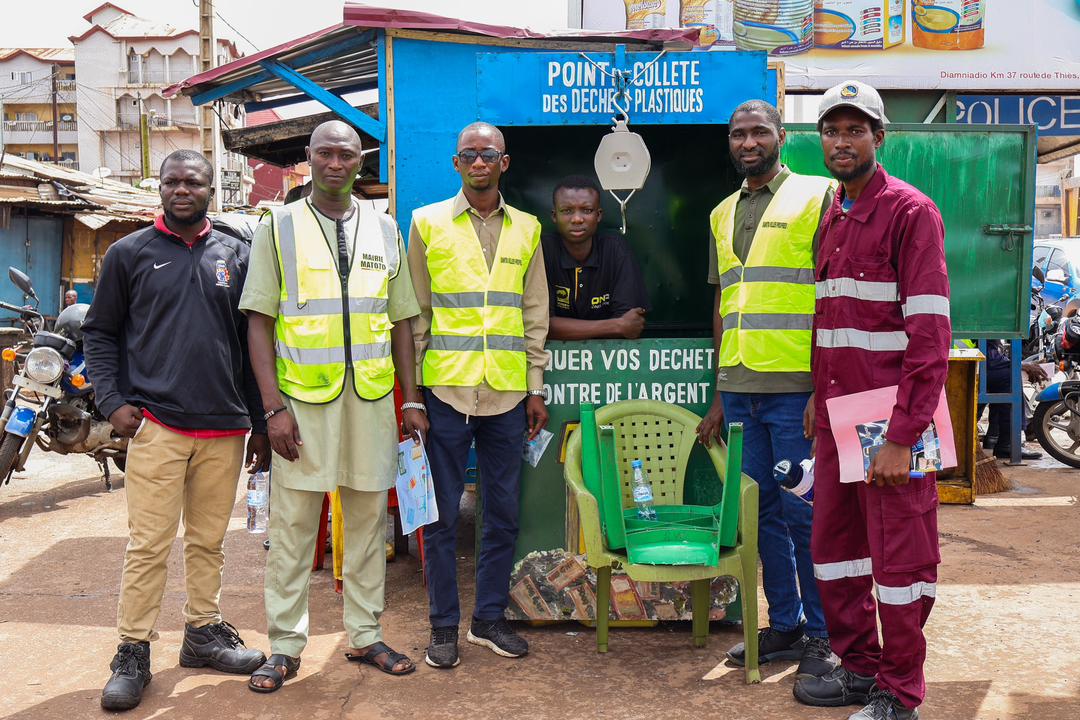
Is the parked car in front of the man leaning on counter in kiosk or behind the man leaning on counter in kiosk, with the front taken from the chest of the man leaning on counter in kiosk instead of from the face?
behind

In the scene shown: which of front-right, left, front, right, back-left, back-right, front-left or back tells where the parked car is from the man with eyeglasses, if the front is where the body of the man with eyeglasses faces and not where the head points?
back-left

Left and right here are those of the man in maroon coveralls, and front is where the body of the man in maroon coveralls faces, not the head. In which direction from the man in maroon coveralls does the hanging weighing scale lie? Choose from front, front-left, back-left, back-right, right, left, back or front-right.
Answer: right

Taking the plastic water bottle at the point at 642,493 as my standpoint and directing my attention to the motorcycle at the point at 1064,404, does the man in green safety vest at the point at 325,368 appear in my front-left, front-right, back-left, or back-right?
back-left

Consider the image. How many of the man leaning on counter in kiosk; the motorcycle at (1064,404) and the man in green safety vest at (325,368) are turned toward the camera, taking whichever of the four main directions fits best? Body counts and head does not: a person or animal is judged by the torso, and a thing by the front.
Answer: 2

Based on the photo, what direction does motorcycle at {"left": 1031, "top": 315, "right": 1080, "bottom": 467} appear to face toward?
to the viewer's left

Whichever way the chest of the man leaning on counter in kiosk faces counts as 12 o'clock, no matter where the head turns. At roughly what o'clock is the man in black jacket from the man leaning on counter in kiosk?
The man in black jacket is roughly at 2 o'clock from the man leaning on counter in kiosk.

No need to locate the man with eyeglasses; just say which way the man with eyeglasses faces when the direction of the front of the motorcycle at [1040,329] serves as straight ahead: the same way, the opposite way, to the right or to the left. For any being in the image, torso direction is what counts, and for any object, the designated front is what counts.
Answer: to the left

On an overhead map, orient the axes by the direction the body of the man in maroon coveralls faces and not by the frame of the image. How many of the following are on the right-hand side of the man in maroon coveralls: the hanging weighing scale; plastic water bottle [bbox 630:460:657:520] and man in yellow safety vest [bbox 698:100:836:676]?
3

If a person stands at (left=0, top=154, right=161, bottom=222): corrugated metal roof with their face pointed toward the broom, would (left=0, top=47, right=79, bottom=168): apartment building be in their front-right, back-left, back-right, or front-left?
back-left

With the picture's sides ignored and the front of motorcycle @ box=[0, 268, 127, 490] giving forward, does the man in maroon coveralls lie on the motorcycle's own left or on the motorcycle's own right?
on the motorcycle's own left

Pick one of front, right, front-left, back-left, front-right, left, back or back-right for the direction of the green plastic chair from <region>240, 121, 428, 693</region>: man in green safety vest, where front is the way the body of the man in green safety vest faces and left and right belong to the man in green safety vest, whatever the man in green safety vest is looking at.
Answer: left

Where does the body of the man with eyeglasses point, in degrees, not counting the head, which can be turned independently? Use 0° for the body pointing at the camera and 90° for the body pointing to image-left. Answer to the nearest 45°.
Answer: approximately 0°
